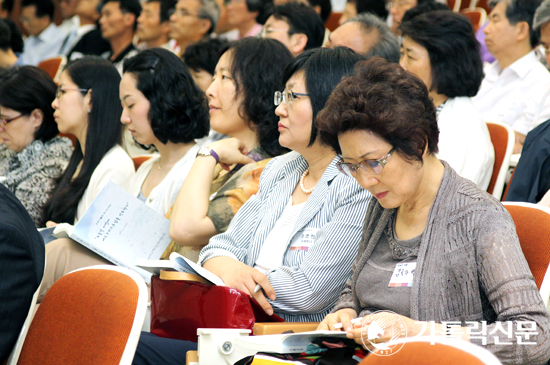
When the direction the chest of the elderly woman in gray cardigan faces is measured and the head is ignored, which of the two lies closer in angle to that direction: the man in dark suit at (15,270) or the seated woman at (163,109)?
the man in dark suit

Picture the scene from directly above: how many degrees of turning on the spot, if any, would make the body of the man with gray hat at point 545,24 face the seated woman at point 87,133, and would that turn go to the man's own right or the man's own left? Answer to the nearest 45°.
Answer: approximately 45° to the man's own right

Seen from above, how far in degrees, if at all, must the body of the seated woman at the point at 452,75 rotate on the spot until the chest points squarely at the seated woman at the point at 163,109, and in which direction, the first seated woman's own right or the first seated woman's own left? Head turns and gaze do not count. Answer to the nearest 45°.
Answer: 0° — they already face them

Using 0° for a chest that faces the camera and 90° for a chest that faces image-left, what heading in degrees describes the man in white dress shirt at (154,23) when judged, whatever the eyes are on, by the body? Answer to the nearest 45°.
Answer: approximately 45°

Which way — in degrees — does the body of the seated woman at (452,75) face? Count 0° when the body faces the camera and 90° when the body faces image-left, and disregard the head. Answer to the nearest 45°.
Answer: approximately 90°

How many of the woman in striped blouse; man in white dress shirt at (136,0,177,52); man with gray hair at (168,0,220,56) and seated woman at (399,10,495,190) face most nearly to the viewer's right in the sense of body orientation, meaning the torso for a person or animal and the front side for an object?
0

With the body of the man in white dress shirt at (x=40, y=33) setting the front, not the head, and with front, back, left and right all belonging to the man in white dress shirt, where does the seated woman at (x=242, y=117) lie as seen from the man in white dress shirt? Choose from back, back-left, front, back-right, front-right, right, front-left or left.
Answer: front-left

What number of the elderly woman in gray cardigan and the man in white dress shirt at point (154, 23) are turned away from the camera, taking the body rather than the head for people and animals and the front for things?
0

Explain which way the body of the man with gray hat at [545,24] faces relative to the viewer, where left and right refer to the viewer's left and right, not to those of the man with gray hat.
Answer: facing the viewer and to the left of the viewer

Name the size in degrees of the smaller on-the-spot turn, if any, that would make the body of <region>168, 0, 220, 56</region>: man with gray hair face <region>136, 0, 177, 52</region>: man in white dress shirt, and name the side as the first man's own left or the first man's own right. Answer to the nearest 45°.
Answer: approximately 90° to the first man's own right

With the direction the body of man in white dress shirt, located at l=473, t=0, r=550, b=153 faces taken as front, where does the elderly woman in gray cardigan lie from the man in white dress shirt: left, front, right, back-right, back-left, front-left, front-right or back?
front-left

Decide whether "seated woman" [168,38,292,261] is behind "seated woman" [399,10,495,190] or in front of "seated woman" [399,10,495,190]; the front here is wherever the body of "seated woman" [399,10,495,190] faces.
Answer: in front

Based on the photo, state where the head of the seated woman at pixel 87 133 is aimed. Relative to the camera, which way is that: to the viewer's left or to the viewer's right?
to the viewer's left

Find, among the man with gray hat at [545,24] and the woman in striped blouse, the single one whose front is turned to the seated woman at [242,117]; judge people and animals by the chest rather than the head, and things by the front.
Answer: the man with gray hat

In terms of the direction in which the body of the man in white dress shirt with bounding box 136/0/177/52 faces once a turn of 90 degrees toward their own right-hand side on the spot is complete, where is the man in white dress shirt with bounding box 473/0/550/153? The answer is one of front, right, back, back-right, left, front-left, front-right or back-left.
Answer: back
